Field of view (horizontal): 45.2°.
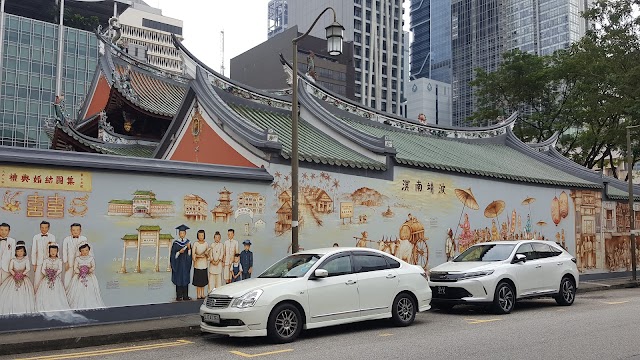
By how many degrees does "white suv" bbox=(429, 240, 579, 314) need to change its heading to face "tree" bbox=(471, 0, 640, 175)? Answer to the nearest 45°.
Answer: approximately 135° to its right

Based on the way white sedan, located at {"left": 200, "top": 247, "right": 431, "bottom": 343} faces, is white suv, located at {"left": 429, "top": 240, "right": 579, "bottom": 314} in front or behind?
behind

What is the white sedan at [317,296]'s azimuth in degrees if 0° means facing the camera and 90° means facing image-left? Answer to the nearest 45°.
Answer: approximately 45°

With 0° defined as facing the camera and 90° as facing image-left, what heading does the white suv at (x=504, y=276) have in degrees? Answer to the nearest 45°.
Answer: approximately 45°

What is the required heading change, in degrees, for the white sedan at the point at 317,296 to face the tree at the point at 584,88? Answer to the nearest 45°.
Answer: approximately 180°

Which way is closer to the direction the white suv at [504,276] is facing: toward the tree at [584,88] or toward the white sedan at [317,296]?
the white sedan

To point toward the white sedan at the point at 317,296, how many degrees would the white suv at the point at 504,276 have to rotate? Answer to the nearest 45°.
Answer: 0° — it already faces it
